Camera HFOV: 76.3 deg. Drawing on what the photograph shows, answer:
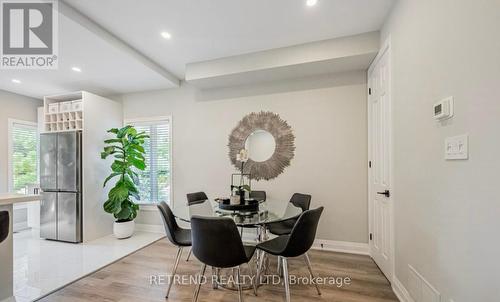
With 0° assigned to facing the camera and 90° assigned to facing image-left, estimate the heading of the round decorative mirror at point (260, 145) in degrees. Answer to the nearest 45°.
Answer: approximately 0°

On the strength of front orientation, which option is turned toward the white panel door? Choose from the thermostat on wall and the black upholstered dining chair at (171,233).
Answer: the black upholstered dining chair

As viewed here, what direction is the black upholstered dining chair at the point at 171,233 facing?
to the viewer's right

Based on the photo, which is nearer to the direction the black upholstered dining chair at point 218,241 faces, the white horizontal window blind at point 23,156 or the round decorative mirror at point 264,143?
the round decorative mirror

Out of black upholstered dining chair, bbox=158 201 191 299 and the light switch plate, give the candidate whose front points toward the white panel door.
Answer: the black upholstered dining chair

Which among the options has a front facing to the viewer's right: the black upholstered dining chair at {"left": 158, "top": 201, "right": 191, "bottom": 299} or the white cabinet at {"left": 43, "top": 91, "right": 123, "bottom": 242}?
the black upholstered dining chair

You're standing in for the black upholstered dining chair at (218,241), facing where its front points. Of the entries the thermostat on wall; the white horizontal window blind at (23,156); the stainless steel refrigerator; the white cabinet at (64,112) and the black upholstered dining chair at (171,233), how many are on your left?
4

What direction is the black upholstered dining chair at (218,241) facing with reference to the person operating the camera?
facing away from the viewer and to the right of the viewer

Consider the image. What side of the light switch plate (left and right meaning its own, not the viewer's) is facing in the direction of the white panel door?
right

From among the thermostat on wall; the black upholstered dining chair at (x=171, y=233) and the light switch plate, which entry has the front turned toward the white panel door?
the black upholstered dining chair

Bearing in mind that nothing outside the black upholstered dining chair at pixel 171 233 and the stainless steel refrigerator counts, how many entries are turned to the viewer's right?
1
